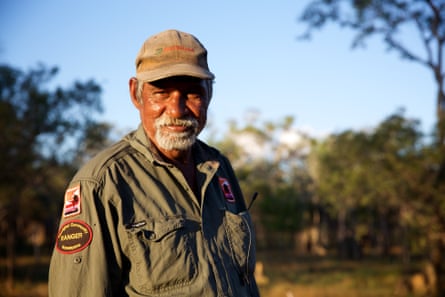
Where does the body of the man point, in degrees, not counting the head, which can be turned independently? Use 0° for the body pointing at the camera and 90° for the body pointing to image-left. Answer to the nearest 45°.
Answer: approximately 315°

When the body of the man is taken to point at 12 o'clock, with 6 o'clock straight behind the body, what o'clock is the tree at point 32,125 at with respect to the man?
The tree is roughly at 7 o'clock from the man.
